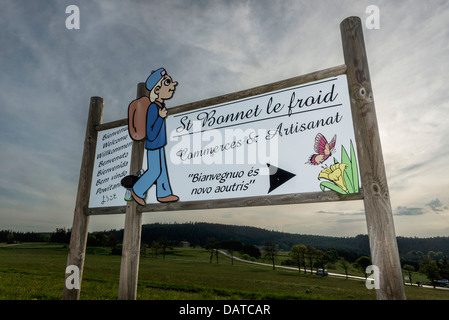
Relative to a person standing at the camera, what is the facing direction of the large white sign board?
facing the viewer and to the left of the viewer
